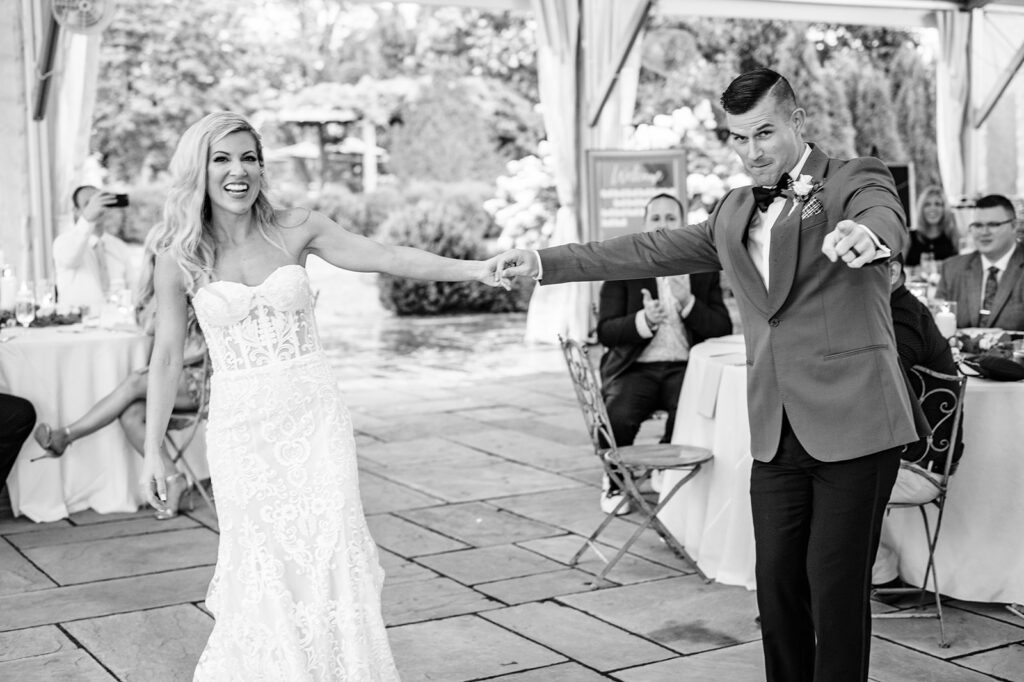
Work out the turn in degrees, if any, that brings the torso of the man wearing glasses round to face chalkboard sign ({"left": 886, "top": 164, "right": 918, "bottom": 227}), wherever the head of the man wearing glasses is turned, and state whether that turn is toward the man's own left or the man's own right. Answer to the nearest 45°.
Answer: approximately 135° to the man's own right

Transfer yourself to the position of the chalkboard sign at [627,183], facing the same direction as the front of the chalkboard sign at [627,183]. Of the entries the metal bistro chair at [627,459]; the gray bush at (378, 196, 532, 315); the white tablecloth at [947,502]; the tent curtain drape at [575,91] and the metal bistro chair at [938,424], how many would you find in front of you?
3

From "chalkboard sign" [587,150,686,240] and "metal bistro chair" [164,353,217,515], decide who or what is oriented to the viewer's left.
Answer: the metal bistro chair

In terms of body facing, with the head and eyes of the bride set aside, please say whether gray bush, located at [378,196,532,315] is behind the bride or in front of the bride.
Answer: behind

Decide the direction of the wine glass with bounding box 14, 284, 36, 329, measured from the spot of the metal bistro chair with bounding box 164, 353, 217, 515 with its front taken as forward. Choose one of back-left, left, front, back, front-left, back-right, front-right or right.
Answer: front-right

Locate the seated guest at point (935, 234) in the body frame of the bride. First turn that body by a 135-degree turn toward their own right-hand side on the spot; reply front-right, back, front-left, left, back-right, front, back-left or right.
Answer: right

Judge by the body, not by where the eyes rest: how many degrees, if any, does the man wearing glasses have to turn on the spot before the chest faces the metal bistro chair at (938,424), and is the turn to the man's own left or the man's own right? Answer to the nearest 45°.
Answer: approximately 45° to the man's own left

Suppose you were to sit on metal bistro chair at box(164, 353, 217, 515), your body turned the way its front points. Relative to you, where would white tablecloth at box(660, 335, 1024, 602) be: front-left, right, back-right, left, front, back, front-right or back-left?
back-left

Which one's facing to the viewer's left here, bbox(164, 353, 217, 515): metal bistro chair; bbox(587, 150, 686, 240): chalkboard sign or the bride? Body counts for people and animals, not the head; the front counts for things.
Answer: the metal bistro chair

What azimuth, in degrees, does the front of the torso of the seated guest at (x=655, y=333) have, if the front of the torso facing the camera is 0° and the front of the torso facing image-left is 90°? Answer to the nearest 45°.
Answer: approximately 0°

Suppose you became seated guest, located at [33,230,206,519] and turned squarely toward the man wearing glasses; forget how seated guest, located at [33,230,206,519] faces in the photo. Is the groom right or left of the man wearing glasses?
right

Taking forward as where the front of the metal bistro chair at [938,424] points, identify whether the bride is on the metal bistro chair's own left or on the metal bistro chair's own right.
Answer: on the metal bistro chair's own left

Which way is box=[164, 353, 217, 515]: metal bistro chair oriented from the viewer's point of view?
to the viewer's left
